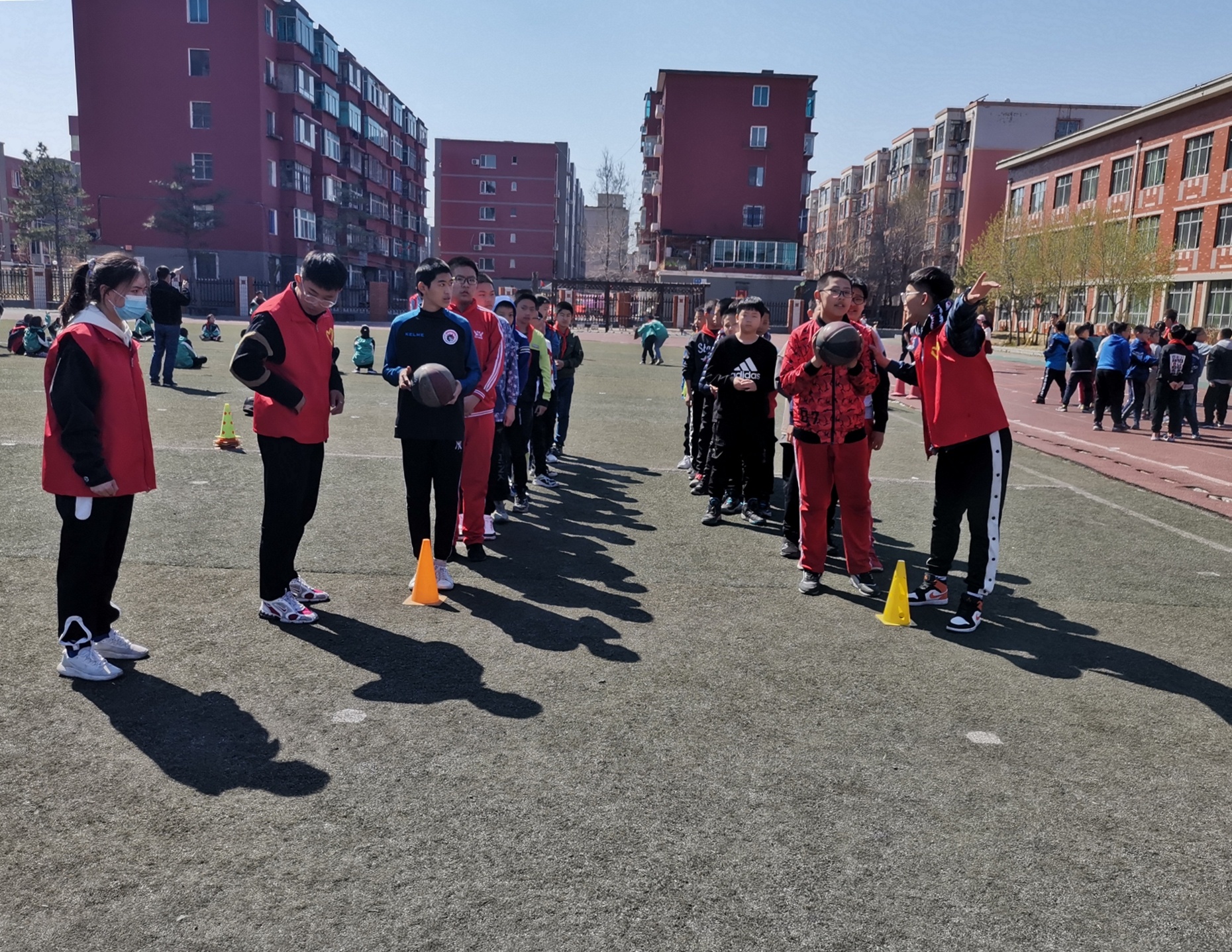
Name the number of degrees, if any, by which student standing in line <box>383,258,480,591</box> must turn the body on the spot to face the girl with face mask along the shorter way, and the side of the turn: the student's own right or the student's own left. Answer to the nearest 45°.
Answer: approximately 45° to the student's own right

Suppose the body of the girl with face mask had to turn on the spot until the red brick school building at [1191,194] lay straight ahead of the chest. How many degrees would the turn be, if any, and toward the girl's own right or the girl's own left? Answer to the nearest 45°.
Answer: approximately 45° to the girl's own left

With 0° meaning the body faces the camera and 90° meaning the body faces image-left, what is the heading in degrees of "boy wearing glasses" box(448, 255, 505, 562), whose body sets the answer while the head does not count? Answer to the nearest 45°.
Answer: approximately 0°

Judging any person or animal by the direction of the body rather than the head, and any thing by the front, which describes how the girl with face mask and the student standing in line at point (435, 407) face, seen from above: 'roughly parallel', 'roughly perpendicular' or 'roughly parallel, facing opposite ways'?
roughly perpendicular

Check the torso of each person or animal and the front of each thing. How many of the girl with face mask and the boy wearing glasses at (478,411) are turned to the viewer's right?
1

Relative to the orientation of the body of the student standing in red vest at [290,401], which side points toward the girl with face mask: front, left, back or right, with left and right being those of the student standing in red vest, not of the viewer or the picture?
right

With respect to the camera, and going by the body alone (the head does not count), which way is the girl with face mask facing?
to the viewer's right

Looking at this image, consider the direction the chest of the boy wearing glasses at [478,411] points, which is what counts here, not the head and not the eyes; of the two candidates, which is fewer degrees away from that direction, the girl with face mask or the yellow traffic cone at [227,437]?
the girl with face mask
